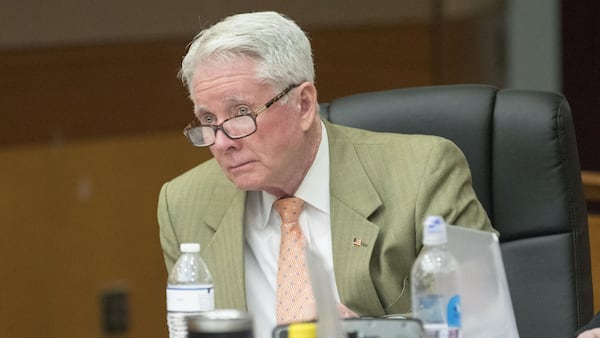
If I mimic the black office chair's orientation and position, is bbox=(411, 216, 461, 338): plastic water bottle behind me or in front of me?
in front

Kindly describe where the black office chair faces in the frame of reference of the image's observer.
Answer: facing the viewer and to the left of the viewer

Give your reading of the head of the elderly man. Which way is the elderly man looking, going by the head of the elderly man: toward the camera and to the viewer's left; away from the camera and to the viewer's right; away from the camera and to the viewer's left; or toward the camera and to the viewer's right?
toward the camera and to the viewer's left

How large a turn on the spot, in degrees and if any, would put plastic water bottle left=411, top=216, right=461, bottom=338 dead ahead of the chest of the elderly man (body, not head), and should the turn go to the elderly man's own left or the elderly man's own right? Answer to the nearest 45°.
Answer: approximately 45° to the elderly man's own left

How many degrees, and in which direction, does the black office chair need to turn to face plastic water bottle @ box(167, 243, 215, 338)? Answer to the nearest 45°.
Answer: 0° — it already faces it
